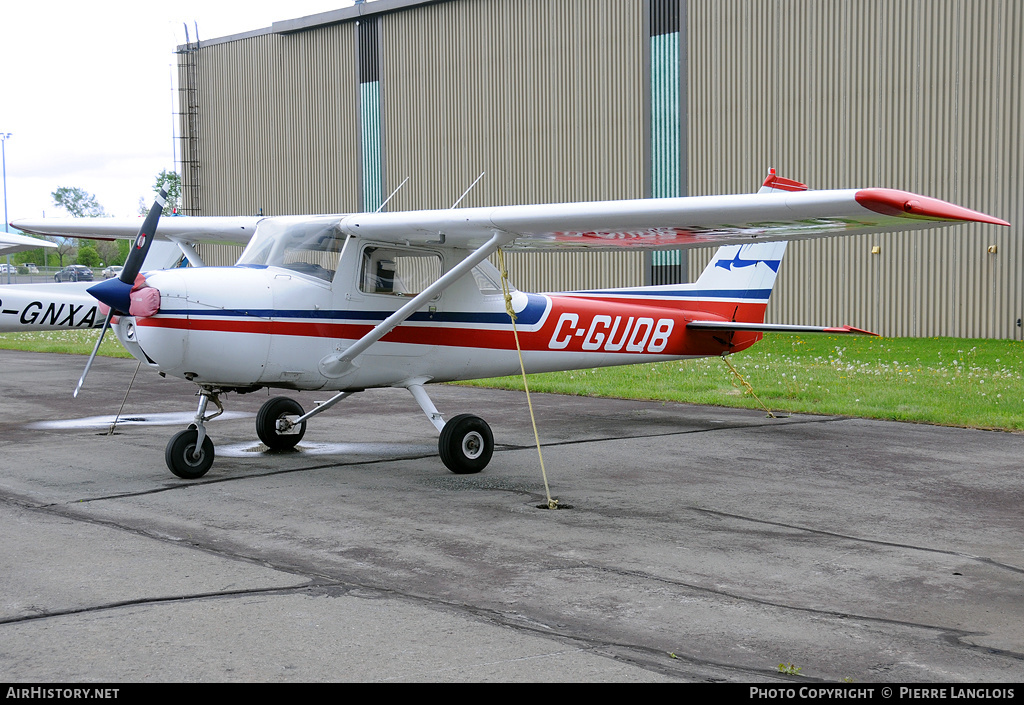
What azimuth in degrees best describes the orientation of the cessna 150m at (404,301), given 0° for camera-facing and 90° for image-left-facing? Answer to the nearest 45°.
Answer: approximately 45°
